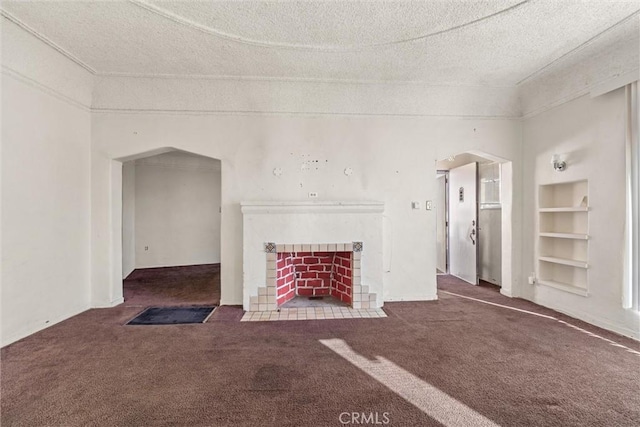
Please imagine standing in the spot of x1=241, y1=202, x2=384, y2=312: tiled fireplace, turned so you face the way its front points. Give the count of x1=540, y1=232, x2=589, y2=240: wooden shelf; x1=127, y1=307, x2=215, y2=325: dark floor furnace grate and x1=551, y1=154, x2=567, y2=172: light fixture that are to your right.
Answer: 1

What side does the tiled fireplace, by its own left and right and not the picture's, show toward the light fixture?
left

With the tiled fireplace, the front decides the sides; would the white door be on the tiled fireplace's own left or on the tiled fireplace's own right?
on the tiled fireplace's own left

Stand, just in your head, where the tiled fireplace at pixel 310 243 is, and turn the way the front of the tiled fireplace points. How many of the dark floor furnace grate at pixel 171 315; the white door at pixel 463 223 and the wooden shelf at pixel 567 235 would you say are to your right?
1

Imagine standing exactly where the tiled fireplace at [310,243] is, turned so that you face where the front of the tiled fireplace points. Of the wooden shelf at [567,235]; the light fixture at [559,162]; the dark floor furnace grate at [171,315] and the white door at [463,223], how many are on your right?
1

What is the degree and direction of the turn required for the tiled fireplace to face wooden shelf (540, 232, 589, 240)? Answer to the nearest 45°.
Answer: approximately 90° to its left

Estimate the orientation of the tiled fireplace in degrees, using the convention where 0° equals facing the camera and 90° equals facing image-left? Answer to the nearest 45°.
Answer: approximately 0°

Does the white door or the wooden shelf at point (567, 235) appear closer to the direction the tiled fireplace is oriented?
the wooden shelf

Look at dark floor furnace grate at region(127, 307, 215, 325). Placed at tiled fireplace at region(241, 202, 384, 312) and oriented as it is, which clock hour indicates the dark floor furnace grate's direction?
The dark floor furnace grate is roughly at 3 o'clock from the tiled fireplace.
